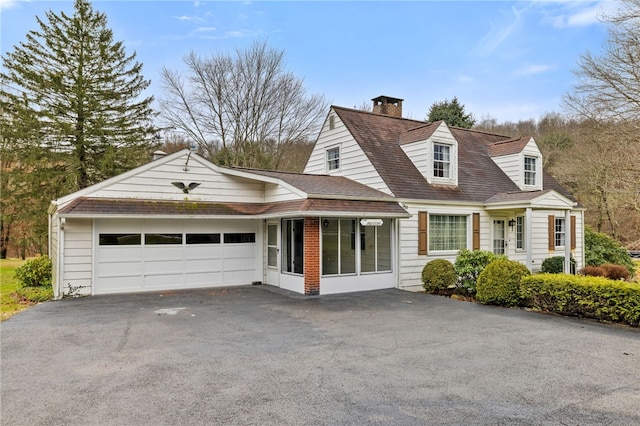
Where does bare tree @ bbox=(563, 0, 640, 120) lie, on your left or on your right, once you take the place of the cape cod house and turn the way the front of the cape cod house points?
on your left

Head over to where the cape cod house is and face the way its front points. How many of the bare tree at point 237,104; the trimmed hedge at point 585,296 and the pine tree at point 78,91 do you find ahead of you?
1

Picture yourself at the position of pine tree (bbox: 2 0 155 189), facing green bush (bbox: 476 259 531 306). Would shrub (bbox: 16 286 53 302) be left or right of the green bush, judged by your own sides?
right

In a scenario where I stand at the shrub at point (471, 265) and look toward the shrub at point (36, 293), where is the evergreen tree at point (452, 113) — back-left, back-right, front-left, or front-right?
back-right

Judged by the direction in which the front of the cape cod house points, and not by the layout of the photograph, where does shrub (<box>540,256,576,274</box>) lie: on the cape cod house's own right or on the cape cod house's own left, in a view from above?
on the cape cod house's own left

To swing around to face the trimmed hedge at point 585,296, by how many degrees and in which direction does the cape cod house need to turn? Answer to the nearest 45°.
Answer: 0° — it already faces it

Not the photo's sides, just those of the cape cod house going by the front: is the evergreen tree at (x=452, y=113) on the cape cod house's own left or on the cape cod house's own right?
on the cape cod house's own left

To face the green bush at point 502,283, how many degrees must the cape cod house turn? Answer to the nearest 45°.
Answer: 0° — it already faces it

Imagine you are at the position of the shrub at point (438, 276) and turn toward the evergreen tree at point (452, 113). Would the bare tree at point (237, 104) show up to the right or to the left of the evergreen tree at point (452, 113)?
left

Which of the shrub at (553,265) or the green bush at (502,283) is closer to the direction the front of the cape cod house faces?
the green bush

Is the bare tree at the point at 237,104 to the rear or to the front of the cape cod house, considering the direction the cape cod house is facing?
to the rear

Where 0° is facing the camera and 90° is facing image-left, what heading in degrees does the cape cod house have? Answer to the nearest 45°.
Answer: approximately 315°

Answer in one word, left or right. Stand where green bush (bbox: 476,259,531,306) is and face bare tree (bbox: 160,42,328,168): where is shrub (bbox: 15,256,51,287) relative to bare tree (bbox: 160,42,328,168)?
left
